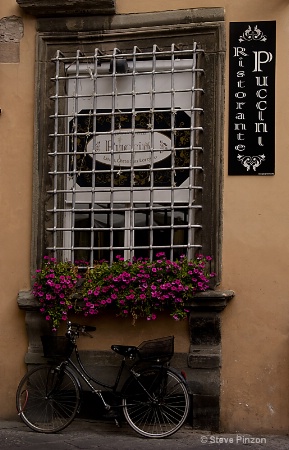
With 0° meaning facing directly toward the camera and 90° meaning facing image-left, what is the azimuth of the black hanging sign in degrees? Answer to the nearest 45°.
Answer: approximately 0°

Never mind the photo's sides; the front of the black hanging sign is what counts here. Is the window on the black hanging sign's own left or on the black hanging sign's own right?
on the black hanging sign's own right

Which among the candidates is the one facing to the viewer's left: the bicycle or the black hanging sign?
the bicycle

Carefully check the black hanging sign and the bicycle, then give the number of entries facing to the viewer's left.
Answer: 1

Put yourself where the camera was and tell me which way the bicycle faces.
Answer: facing to the left of the viewer

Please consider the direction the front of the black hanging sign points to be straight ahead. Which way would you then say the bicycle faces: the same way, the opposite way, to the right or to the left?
to the right
